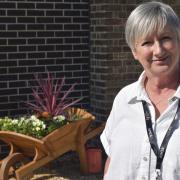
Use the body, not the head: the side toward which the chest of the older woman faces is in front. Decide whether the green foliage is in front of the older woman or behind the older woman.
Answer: behind

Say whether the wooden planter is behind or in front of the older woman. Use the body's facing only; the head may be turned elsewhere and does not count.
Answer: behind

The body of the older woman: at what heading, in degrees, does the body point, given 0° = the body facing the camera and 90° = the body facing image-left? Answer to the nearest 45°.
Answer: approximately 0°
